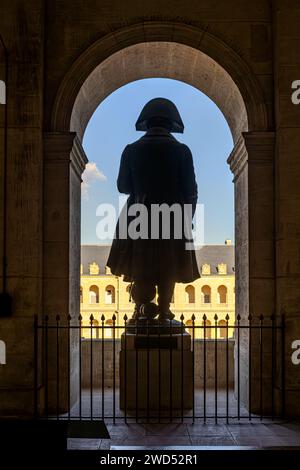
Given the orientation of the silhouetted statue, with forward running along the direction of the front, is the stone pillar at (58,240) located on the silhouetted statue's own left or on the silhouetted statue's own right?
on the silhouetted statue's own left

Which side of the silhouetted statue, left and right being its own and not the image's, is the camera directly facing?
back

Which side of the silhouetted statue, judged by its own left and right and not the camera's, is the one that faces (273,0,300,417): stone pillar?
right

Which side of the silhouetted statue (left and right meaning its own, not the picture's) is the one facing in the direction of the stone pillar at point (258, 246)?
right
